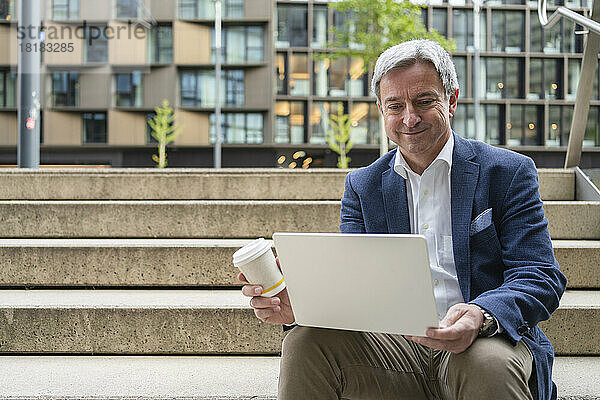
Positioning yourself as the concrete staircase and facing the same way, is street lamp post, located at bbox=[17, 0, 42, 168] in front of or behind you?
behind

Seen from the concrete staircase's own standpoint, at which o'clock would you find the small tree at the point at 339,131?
The small tree is roughly at 6 o'clock from the concrete staircase.

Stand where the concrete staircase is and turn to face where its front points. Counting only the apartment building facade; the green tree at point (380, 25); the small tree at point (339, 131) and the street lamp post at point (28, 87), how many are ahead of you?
0

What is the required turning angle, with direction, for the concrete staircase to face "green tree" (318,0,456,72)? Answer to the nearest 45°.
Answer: approximately 180°

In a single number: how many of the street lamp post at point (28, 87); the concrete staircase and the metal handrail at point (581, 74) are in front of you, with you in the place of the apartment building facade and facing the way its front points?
3

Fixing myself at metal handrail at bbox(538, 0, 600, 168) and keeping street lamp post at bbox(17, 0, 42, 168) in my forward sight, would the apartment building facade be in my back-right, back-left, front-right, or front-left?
front-right

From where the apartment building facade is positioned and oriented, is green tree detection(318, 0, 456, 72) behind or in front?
in front

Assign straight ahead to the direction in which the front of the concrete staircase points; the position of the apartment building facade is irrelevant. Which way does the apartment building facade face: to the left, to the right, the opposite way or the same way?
the same way

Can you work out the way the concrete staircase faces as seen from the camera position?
facing the viewer

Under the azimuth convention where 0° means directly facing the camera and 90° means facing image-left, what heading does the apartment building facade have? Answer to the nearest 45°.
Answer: approximately 0°

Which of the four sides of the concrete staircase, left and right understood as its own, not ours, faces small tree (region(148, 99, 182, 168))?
back

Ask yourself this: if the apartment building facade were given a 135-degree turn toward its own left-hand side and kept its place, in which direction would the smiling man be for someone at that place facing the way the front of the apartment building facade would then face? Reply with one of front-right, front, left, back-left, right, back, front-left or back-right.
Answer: back-right

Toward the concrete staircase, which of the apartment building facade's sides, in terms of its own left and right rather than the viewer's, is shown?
front

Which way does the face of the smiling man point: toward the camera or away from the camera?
toward the camera
